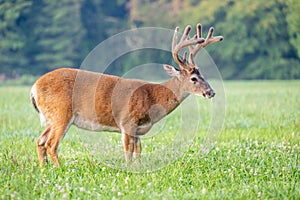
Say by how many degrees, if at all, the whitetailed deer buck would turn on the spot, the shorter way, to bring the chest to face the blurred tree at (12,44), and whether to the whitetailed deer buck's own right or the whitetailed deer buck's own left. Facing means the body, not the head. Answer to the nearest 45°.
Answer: approximately 90° to the whitetailed deer buck's own left

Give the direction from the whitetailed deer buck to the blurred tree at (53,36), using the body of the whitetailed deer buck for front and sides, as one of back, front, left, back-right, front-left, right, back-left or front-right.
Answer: left

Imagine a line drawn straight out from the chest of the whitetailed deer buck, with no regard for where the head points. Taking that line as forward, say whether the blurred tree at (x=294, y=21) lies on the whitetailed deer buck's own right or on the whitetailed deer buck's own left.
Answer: on the whitetailed deer buck's own left

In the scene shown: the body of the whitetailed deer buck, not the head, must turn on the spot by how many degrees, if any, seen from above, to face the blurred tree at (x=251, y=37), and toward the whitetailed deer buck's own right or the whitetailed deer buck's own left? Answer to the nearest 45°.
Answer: approximately 90° to the whitetailed deer buck's own left

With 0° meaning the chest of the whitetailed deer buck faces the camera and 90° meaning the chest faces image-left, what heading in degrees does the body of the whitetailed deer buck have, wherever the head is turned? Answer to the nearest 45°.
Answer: approximately 270°

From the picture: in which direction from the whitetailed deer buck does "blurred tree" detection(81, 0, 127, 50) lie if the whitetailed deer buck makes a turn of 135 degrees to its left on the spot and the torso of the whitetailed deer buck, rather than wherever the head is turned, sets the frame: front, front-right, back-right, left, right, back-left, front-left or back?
front-right
